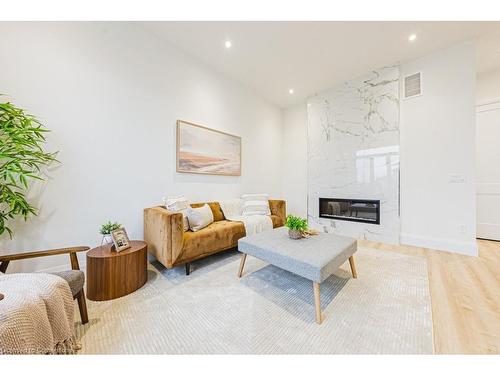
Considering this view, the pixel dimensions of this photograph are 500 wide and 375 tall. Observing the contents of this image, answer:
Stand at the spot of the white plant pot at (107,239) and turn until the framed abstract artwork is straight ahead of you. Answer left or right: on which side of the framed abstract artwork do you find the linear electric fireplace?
right

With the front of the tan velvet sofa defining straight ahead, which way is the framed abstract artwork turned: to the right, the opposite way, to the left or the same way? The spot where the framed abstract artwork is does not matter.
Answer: the same way

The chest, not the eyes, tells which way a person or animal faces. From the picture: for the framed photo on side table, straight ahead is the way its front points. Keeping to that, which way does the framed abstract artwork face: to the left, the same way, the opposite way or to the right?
the same way

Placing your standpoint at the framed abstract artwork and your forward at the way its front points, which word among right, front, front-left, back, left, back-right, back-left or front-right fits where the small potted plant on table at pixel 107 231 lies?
right

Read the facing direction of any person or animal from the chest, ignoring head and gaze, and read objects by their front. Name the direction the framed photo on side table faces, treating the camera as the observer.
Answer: facing the viewer and to the right of the viewer

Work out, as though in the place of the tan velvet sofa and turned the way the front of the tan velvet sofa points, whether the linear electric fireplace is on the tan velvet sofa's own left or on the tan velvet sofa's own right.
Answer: on the tan velvet sofa's own left

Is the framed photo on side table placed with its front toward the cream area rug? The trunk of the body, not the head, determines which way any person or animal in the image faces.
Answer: yes

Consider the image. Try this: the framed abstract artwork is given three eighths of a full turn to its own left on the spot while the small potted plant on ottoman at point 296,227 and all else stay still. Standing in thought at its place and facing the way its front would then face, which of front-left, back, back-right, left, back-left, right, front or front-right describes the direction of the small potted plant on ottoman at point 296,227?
back-right

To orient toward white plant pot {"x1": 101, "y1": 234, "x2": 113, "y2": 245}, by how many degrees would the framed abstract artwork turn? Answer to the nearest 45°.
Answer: approximately 90° to its right

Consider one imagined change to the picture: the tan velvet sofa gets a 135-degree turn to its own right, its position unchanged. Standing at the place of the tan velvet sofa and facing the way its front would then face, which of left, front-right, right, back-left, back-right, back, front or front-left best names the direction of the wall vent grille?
back

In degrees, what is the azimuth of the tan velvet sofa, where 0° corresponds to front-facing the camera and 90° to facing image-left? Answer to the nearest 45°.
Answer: approximately 315°

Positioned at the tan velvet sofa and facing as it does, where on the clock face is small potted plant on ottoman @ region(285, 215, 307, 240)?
The small potted plant on ottoman is roughly at 11 o'clock from the tan velvet sofa.

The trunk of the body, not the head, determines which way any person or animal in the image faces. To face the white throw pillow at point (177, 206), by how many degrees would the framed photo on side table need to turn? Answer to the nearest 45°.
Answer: approximately 90° to its left

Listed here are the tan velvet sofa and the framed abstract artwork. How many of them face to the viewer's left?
0

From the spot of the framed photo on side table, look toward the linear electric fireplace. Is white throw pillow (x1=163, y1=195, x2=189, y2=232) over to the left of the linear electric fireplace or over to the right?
left
